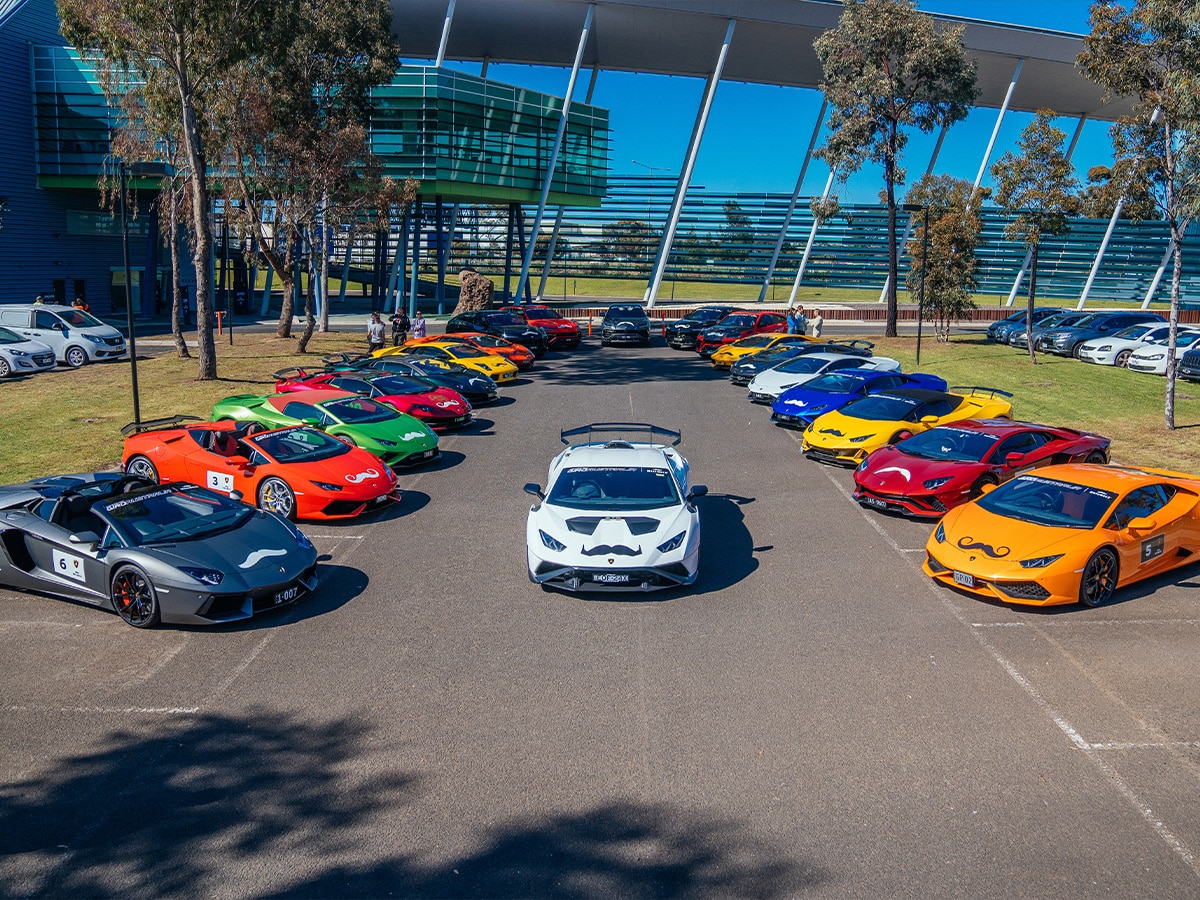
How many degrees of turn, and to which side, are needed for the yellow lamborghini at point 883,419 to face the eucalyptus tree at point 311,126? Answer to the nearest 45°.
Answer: approximately 90° to its right

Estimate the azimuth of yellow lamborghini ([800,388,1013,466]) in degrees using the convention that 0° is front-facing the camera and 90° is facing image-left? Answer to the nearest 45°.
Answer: approximately 45°

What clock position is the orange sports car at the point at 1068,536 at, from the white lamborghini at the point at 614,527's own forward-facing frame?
The orange sports car is roughly at 9 o'clock from the white lamborghini.

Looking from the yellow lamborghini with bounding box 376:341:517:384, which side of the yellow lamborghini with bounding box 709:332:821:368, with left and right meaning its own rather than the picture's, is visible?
front

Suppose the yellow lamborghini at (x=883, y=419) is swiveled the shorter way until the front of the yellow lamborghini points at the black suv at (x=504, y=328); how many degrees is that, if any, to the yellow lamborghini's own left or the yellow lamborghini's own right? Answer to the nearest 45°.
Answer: approximately 90° to the yellow lamborghini's own right

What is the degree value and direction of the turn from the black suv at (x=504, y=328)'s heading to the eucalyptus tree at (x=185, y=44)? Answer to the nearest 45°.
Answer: approximately 90° to its right

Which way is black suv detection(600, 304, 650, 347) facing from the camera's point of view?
toward the camera

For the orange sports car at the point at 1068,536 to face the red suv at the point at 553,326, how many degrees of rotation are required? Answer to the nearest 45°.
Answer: approximately 90° to its right

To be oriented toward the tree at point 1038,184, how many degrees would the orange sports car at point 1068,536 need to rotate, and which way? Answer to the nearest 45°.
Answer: approximately 135° to its right

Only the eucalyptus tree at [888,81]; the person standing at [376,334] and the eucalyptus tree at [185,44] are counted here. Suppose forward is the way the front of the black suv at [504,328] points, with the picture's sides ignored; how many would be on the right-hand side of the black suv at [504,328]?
2

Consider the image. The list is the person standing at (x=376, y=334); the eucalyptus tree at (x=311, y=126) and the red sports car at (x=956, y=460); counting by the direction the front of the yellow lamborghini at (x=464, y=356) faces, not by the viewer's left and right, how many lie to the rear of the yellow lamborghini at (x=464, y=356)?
2

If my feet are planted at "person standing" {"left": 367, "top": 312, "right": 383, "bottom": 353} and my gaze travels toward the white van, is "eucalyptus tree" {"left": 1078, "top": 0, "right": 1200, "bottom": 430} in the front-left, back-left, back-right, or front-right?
back-left

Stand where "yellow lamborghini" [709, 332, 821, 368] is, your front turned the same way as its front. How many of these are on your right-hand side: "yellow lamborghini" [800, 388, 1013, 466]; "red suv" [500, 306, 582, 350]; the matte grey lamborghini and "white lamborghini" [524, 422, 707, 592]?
1

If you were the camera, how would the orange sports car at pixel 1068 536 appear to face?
facing the viewer and to the left of the viewer

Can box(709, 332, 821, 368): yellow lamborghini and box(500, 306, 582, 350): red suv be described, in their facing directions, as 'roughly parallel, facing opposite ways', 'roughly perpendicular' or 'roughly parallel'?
roughly perpendicular

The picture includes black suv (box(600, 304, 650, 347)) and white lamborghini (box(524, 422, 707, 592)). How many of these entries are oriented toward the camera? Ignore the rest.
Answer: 2

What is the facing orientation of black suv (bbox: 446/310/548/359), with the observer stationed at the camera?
facing the viewer and to the right of the viewer

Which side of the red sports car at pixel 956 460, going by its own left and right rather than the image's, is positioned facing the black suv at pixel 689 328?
right
